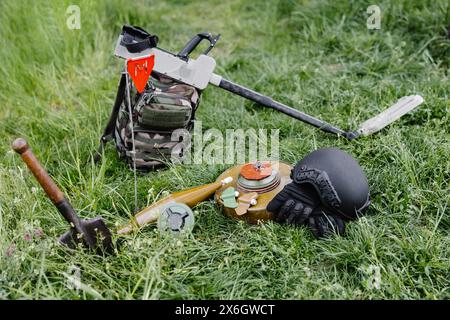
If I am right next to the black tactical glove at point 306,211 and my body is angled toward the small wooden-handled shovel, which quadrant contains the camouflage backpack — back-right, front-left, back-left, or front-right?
front-right

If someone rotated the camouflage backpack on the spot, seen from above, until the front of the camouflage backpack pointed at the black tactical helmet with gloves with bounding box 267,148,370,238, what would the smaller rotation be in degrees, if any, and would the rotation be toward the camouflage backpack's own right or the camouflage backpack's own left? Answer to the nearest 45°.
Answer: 0° — it already faces it

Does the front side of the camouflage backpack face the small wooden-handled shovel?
no

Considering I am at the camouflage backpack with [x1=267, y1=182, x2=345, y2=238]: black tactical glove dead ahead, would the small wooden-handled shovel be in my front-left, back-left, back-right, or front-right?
front-right

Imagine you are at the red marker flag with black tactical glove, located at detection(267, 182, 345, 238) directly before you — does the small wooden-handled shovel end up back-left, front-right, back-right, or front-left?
front-right

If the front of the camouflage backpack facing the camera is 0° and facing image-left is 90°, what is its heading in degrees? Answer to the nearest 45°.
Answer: approximately 315°

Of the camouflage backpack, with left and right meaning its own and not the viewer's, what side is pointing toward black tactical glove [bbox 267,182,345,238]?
front

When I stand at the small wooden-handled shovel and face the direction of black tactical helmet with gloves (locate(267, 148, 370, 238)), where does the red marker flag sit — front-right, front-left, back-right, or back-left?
front-left

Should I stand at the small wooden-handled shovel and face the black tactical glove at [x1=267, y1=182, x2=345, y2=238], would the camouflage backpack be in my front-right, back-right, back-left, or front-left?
front-left
